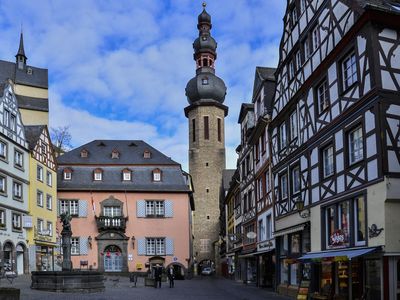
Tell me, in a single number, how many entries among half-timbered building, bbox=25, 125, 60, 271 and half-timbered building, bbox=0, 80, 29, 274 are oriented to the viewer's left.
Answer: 0

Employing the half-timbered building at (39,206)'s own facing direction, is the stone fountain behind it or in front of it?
in front

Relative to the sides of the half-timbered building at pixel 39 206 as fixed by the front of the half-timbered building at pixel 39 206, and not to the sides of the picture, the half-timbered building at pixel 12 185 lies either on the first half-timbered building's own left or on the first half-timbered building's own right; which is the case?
on the first half-timbered building's own right

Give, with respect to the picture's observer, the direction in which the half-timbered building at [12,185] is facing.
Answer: facing the viewer and to the right of the viewer

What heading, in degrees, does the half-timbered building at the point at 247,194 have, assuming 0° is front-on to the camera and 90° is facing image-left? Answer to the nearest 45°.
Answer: approximately 45°

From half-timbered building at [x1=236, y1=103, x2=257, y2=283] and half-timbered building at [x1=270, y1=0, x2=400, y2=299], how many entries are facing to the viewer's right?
0

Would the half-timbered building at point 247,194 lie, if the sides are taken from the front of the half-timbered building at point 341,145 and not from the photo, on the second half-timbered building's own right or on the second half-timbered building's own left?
on the second half-timbered building's own right

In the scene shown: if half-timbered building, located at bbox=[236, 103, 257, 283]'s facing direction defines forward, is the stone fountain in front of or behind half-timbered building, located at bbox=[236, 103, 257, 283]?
in front
